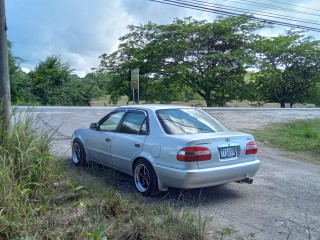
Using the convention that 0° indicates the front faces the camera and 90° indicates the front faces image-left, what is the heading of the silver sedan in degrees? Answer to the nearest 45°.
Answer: approximately 135°

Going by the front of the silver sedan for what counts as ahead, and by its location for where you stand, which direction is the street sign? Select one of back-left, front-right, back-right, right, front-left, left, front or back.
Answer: front-right

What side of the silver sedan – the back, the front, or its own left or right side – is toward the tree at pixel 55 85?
front

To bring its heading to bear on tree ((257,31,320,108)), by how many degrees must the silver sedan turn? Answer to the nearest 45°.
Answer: approximately 90° to its right

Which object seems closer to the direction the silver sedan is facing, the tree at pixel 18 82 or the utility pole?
the tree

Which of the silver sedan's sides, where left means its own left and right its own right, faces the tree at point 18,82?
front

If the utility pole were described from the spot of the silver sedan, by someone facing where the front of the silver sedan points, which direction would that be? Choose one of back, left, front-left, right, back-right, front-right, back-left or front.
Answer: front-left

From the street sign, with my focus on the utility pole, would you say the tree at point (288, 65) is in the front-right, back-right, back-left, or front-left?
back-left
